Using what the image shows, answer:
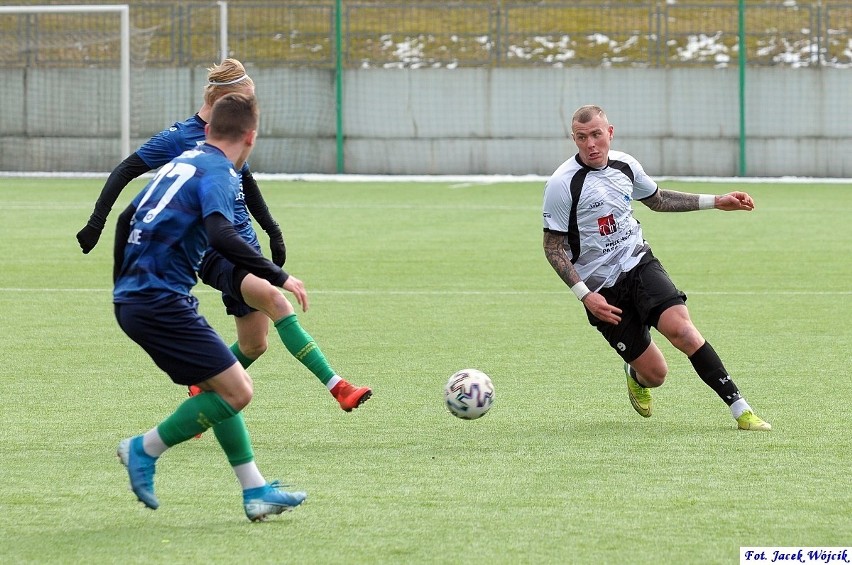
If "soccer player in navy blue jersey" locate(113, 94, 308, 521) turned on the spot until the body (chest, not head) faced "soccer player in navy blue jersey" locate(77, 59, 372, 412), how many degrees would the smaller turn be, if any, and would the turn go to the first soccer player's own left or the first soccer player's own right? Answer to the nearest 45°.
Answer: approximately 45° to the first soccer player's own left

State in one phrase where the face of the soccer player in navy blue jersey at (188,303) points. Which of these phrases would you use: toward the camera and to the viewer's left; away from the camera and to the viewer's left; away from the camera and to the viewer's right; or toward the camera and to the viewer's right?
away from the camera and to the viewer's right

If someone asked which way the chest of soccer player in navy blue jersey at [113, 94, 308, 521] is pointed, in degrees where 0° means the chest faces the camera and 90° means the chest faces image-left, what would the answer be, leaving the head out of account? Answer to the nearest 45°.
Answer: approximately 225°
